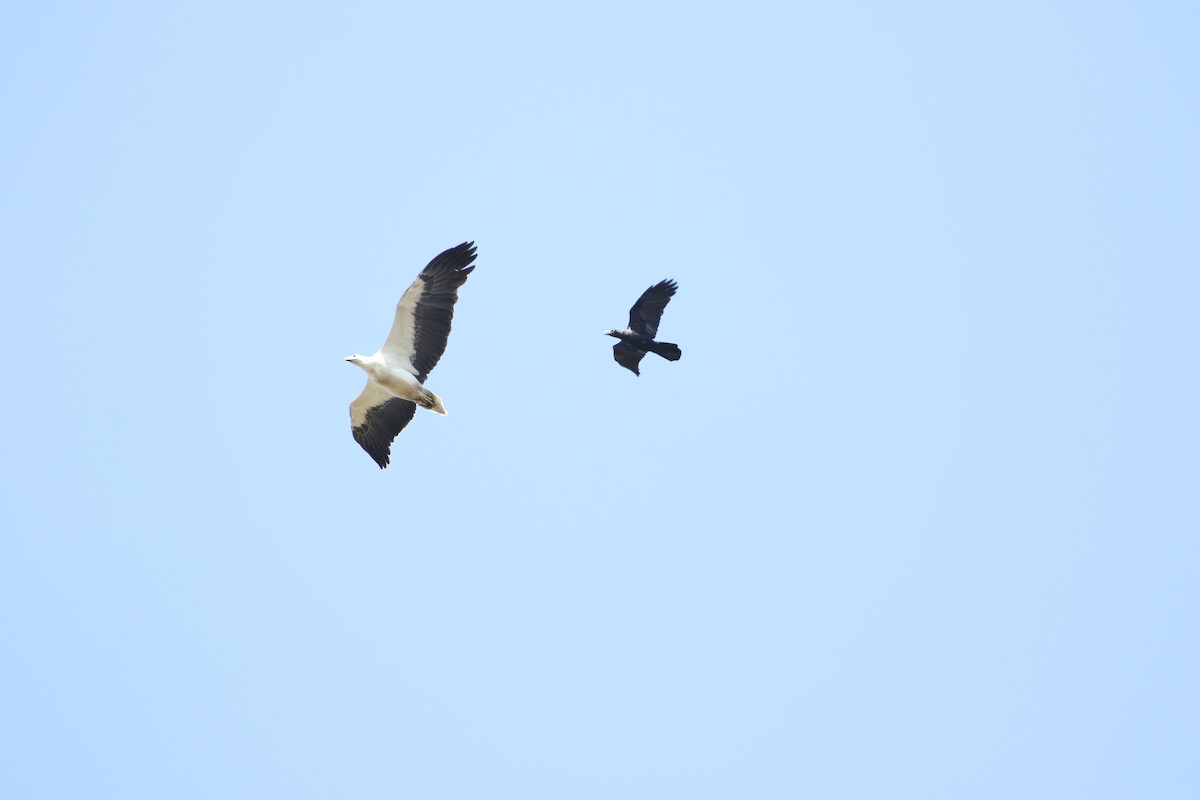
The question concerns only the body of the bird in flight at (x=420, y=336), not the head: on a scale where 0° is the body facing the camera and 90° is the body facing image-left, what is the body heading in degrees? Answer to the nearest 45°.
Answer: approximately 90°

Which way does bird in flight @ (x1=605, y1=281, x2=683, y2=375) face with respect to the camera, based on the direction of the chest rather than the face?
to the viewer's left

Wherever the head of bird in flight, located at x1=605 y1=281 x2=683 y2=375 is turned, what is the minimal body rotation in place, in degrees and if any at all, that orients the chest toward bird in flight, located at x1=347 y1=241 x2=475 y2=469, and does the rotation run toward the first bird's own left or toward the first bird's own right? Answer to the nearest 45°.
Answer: approximately 45° to the first bird's own left

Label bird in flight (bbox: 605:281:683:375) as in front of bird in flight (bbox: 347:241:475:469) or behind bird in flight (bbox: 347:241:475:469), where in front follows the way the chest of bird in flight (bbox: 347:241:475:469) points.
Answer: behind

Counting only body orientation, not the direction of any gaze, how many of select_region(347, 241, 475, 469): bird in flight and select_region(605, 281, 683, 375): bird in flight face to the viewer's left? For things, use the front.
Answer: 2
